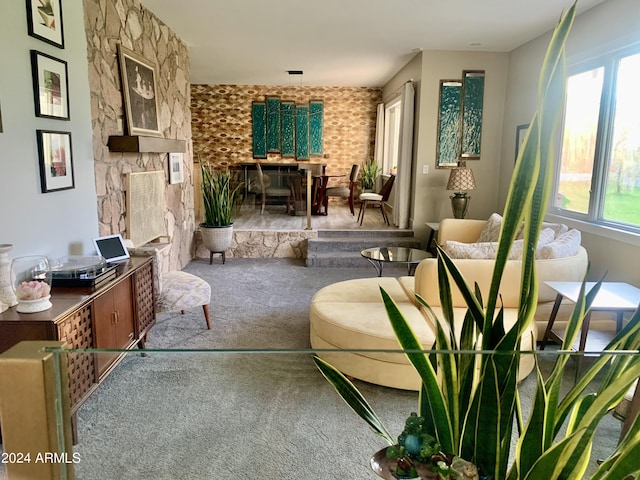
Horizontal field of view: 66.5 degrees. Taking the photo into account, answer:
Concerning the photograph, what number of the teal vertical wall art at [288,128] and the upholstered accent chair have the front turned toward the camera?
1

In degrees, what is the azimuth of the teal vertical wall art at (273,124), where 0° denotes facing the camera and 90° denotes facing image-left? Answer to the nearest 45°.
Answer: approximately 0°

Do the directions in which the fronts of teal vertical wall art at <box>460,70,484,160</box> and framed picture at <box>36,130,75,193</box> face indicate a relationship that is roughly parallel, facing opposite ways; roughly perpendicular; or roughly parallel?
roughly perpendicular

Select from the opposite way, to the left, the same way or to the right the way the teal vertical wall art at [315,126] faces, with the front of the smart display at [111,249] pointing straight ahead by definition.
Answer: to the right

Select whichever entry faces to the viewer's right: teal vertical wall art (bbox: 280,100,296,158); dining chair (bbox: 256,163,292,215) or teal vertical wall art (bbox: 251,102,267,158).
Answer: the dining chair

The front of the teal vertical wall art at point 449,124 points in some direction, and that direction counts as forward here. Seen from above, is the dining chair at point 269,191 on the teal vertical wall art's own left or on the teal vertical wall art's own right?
on the teal vertical wall art's own right

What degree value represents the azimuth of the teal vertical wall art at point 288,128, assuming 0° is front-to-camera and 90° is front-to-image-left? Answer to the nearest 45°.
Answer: approximately 0°

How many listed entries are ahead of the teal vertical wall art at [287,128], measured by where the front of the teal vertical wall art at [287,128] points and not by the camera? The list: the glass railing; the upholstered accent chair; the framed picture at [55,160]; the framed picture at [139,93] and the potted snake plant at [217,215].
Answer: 5

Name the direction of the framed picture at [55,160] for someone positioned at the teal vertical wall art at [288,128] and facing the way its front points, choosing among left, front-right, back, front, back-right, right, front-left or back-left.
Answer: front

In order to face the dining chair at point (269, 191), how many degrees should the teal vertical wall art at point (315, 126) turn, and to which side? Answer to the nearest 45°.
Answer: approximately 45° to its right

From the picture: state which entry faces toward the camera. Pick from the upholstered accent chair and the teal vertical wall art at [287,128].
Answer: the teal vertical wall art

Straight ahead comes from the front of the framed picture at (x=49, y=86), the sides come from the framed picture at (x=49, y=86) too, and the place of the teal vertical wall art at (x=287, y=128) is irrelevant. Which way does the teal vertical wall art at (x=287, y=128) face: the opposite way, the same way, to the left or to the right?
to the right

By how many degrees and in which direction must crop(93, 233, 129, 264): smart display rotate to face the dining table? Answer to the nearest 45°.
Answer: approximately 90° to its left

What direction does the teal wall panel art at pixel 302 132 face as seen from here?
toward the camera
